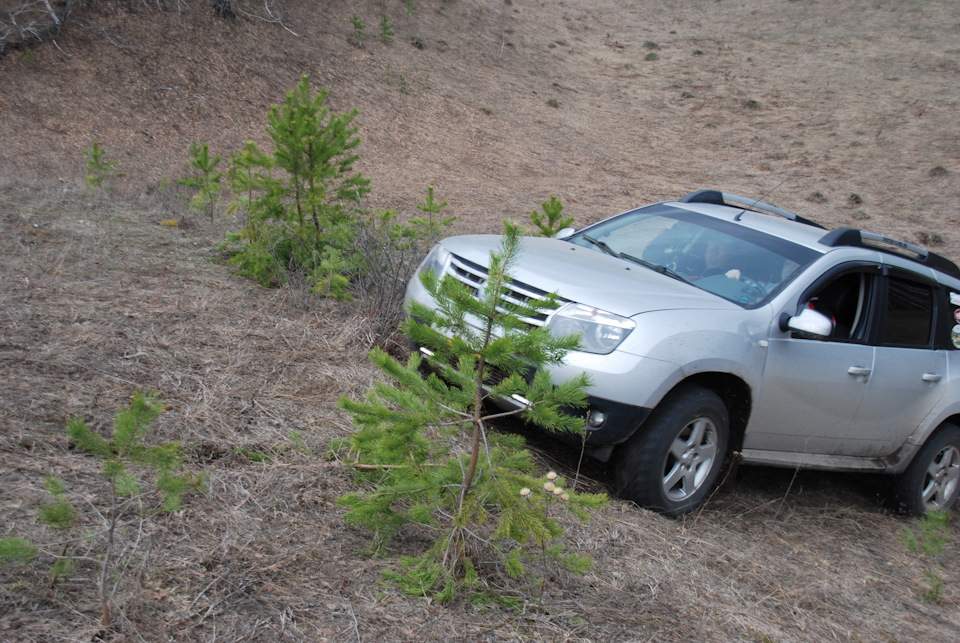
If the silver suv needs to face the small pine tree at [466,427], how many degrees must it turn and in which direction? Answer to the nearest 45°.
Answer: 0° — it already faces it

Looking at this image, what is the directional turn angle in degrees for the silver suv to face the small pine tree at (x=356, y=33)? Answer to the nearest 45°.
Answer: approximately 90° to its right

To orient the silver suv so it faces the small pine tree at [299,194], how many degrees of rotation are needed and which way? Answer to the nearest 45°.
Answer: approximately 45° to its right

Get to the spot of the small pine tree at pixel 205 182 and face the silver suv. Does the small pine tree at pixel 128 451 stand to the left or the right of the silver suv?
right

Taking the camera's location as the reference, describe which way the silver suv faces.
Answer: facing the viewer and to the left of the viewer

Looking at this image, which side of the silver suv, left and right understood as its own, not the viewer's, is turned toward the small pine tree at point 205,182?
right
